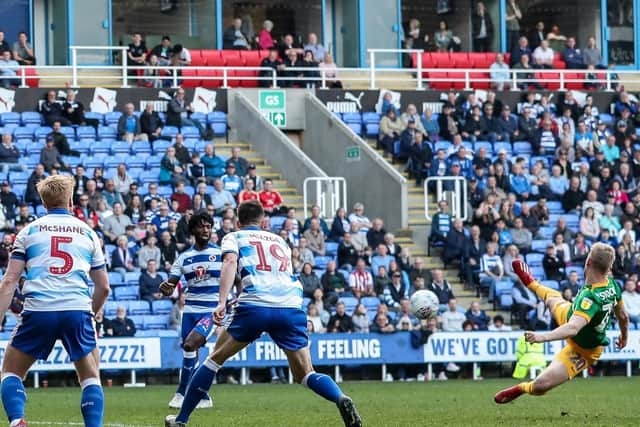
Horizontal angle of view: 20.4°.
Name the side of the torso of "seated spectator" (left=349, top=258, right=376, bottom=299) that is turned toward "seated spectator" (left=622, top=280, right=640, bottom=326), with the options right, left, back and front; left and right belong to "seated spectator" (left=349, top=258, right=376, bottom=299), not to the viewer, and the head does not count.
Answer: left

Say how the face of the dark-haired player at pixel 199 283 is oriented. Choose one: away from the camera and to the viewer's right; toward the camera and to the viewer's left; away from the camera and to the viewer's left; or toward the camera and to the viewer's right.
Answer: toward the camera and to the viewer's right

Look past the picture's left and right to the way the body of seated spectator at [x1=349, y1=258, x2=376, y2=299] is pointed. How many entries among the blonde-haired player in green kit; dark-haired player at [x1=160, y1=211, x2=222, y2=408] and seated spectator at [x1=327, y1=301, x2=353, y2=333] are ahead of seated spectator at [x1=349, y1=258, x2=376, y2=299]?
3

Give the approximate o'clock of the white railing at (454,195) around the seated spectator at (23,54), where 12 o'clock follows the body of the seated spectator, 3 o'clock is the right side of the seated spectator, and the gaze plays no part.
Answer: The white railing is roughly at 10 o'clock from the seated spectator.

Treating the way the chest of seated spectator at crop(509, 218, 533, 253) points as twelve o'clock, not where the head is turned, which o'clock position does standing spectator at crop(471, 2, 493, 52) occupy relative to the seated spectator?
The standing spectator is roughly at 6 o'clock from the seated spectator.

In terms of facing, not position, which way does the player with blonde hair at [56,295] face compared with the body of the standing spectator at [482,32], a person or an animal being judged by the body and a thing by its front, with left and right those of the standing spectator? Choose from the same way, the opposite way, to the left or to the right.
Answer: the opposite way

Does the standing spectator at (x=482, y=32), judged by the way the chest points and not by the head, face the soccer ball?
yes

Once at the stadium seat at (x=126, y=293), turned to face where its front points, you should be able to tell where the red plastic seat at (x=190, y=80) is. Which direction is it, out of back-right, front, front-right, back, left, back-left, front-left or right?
back

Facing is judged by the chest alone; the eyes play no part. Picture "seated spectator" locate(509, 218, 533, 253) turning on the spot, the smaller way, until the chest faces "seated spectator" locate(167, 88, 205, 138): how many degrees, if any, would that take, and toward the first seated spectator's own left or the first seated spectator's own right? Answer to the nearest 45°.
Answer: approximately 90° to the first seated spectator's own right

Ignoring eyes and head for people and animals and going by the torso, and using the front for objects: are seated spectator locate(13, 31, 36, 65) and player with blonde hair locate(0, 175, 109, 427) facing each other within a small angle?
yes

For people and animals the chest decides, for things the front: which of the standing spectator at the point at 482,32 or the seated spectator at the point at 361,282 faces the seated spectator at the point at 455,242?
the standing spectator

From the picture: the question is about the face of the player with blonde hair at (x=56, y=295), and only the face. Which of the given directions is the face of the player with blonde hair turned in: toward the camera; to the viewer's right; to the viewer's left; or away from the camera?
away from the camera

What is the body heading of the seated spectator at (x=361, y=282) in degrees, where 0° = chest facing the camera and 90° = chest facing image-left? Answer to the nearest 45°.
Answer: approximately 0°
